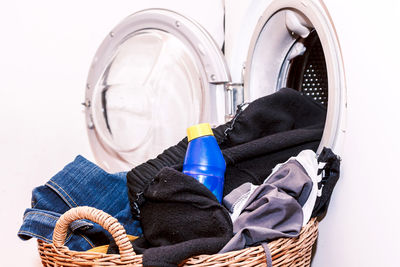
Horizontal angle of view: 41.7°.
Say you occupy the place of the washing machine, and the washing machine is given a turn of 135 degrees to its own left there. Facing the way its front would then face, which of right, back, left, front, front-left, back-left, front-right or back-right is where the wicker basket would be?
right

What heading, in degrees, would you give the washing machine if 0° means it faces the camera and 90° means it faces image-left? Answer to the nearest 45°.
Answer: approximately 45°
